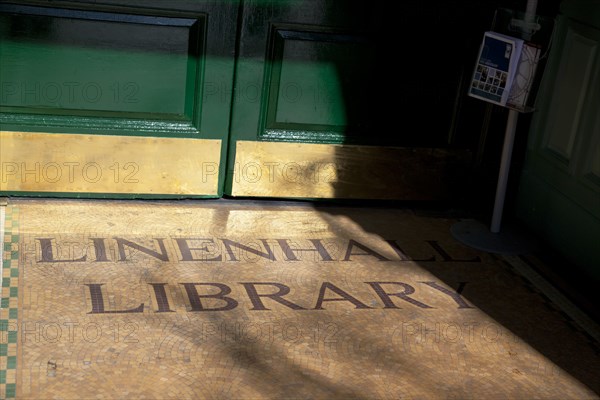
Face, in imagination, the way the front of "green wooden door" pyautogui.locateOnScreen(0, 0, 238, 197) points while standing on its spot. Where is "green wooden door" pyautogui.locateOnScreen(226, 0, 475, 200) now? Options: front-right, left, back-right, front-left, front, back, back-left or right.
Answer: left

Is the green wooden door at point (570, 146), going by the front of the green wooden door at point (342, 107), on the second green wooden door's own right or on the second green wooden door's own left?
on the second green wooden door's own left

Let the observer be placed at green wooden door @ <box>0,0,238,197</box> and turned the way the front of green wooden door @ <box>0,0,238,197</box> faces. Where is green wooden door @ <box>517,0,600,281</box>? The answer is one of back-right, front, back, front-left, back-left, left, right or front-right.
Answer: left

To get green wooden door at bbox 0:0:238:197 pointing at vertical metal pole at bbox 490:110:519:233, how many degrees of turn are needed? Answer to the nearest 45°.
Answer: approximately 90° to its left

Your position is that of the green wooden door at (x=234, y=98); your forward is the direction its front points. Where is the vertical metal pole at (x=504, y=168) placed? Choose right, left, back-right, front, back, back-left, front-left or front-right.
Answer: left

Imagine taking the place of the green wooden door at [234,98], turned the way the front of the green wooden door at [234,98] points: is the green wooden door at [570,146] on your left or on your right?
on your left

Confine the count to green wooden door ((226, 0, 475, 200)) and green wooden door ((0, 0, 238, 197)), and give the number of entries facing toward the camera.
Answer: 2

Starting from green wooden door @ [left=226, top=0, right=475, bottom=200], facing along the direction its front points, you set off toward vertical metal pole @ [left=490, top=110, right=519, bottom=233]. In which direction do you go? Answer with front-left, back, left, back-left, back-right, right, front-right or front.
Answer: left

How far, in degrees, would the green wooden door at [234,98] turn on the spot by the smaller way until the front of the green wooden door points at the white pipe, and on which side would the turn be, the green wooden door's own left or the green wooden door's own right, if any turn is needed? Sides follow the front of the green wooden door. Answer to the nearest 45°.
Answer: approximately 90° to the green wooden door's own left
